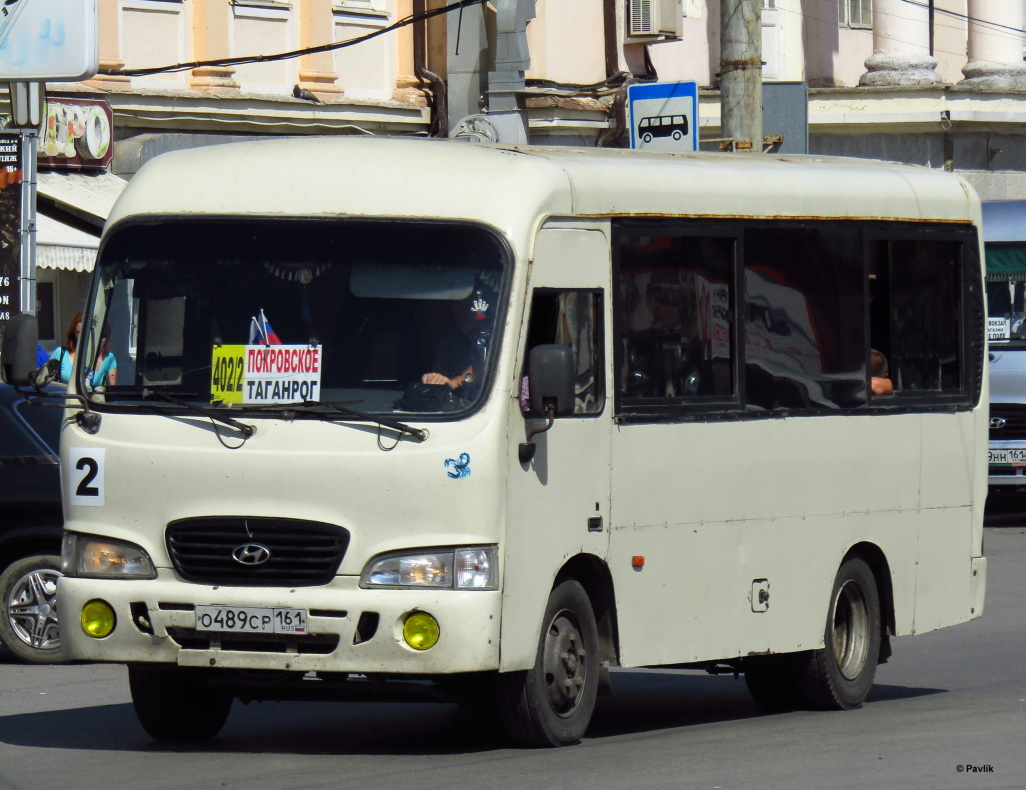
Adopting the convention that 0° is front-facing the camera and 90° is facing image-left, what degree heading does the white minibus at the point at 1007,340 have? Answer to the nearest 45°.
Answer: approximately 0°

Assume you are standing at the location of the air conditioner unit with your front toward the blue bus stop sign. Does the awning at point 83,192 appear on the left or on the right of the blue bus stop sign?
right

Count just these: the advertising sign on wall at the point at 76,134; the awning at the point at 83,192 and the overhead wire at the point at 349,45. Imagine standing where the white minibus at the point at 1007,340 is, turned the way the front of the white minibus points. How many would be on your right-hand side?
3

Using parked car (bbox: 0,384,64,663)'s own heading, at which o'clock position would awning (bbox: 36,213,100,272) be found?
The awning is roughly at 3 o'clock from the parked car.

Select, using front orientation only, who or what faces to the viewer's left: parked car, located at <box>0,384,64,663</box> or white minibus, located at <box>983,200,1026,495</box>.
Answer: the parked car

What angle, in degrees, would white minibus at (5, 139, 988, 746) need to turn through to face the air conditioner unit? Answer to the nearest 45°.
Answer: approximately 135° to its right

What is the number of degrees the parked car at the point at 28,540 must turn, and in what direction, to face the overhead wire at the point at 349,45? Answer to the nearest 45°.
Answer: approximately 90° to its right

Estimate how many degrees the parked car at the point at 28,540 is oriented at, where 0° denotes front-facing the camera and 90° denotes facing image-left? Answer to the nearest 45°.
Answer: approximately 90°

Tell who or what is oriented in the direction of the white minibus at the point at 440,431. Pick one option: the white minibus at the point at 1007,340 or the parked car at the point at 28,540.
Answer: the white minibus at the point at 1007,340
